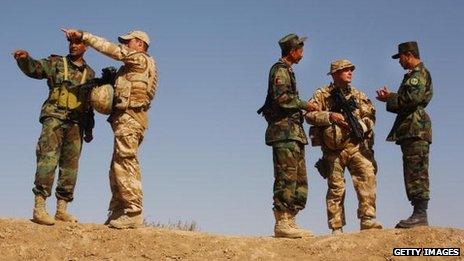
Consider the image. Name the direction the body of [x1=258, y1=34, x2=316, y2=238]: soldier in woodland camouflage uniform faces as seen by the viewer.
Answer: to the viewer's right

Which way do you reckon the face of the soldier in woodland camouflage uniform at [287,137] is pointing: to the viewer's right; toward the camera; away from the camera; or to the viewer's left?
to the viewer's right

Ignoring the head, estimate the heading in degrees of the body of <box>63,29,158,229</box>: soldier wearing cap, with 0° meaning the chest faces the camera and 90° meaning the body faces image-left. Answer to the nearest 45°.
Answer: approximately 90°

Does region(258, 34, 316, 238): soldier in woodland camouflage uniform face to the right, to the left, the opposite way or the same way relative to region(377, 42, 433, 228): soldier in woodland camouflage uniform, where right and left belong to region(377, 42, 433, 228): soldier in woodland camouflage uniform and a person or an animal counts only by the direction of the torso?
the opposite way

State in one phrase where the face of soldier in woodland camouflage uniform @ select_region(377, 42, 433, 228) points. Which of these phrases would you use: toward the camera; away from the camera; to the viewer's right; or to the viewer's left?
to the viewer's left

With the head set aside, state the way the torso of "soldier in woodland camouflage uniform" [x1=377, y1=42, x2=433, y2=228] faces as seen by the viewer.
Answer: to the viewer's left

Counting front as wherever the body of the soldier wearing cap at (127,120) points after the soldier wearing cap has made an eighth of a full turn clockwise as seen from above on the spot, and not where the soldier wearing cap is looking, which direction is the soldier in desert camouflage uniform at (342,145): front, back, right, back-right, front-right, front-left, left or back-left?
back-right

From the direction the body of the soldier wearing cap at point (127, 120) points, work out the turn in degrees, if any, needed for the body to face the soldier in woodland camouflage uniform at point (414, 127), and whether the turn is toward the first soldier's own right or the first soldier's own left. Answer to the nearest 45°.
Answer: approximately 180°

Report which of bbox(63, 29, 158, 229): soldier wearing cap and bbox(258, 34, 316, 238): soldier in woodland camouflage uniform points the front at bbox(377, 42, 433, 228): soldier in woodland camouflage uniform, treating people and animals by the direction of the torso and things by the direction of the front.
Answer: bbox(258, 34, 316, 238): soldier in woodland camouflage uniform

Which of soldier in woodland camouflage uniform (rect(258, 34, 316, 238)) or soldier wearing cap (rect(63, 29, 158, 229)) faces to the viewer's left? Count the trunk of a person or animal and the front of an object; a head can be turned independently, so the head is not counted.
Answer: the soldier wearing cap

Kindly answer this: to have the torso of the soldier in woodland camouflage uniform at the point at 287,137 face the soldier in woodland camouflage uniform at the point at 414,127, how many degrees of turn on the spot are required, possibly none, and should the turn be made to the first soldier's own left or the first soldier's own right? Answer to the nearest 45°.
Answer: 0° — they already face them

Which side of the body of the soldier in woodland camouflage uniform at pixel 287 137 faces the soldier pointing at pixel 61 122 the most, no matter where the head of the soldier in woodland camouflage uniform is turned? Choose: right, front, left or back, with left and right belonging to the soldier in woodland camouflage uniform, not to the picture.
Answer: back

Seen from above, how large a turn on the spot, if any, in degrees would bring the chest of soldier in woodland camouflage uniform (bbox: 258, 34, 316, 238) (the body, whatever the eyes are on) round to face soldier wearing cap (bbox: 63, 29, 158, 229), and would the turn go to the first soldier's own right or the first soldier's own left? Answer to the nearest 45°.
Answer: approximately 180°

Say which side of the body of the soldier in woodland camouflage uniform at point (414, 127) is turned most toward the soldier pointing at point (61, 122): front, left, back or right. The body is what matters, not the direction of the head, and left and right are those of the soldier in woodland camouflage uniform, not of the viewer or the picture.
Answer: front
